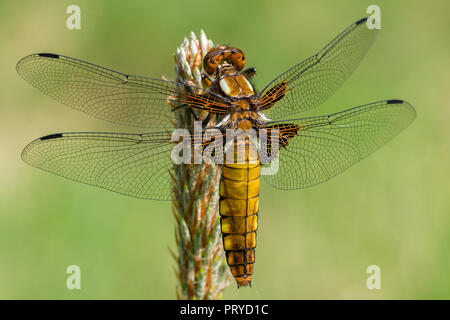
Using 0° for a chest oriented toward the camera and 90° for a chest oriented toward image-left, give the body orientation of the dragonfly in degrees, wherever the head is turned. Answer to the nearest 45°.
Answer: approximately 180°
